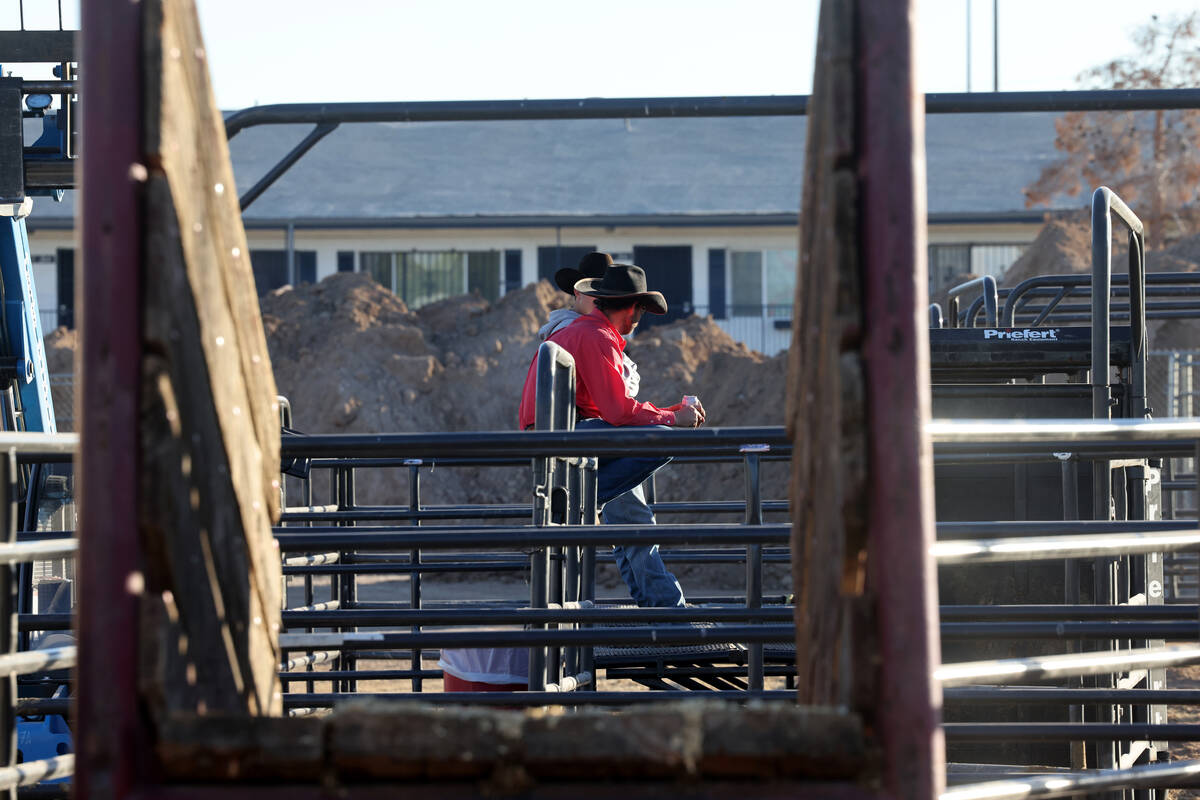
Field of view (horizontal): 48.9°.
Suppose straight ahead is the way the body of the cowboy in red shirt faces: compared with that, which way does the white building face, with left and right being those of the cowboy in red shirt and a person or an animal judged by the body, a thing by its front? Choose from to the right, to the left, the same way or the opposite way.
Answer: to the right

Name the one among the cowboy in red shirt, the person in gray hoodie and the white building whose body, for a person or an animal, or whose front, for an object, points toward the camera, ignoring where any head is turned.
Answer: the white building

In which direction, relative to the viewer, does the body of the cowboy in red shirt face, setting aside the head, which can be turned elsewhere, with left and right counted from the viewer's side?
facing to the right of the viewer

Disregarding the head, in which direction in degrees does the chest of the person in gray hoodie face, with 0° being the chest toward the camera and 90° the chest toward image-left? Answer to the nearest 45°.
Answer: approximately 270°

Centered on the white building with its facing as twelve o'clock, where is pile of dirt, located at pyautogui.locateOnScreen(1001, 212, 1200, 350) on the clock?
The pile of dirt is roughly at 10 o'clock from the white building.

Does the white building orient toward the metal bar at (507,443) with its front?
yes

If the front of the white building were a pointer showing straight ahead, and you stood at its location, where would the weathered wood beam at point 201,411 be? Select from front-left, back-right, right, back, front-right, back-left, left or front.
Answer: front

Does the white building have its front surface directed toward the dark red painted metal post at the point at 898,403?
yes

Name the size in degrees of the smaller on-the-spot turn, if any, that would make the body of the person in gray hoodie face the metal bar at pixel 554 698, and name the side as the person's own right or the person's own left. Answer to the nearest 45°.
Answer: approximately 90° to the person's own right

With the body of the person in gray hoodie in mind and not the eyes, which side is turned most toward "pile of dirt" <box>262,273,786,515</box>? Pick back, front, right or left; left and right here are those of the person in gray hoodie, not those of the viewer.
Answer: left

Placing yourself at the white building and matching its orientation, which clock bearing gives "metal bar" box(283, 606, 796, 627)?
The metal bar is roughly at 12 o'clock from the white building.

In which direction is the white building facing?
toward the camera

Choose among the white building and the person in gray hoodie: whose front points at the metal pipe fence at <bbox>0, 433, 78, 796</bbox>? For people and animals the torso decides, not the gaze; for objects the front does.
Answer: the white building

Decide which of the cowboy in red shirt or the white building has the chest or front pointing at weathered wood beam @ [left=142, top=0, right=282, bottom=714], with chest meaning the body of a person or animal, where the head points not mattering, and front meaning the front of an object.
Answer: the white building

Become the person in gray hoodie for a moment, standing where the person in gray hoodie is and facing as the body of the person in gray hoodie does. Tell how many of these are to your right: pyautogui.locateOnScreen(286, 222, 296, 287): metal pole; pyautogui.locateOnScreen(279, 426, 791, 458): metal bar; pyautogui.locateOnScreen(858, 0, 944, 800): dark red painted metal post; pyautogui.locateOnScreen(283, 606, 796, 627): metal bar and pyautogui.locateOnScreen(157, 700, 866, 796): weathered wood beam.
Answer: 4
